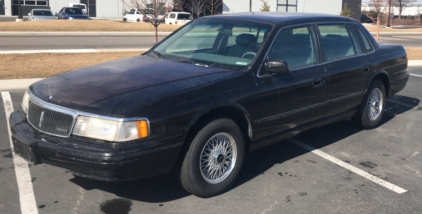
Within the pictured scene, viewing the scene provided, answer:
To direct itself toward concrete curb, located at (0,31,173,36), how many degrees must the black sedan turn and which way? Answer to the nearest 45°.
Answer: approximately 135° to its right

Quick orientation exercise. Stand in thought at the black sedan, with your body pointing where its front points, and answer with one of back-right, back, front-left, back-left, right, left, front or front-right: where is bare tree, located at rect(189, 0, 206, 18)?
back-right

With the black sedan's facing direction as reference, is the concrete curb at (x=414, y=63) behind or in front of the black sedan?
behind

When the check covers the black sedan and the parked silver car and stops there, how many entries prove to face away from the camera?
0

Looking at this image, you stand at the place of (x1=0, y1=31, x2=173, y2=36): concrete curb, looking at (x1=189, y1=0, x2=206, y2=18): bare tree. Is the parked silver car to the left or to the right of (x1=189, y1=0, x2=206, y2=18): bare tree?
left
